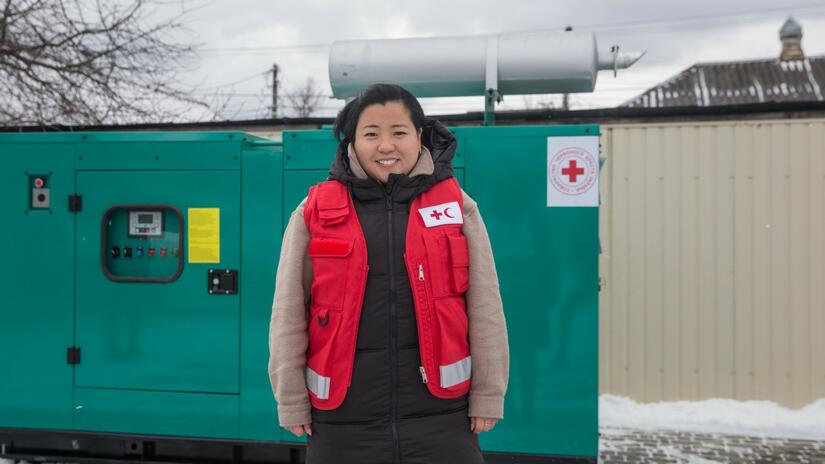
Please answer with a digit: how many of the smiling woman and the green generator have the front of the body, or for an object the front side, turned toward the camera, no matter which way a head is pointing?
2

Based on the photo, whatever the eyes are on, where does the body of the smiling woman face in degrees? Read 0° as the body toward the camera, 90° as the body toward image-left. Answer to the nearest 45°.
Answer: approximately 0°

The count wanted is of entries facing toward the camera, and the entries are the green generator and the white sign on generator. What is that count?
2

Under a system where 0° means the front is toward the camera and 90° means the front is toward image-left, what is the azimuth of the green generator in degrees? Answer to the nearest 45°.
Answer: approximately 0°
